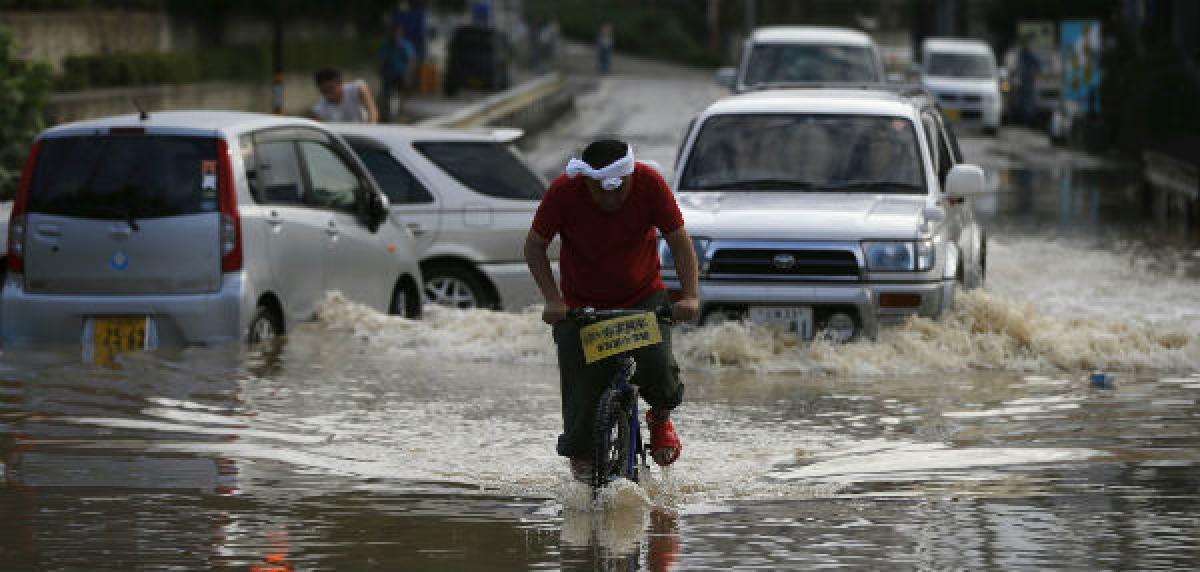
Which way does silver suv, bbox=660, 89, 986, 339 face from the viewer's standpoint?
toward the camera

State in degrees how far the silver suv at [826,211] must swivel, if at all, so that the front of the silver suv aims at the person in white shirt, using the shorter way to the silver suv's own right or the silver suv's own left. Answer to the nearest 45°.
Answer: approximately 135° to the silver suv's own right

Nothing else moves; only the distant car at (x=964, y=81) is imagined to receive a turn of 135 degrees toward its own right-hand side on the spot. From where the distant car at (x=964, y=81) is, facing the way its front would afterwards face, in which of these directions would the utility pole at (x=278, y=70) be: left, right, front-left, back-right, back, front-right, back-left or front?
left

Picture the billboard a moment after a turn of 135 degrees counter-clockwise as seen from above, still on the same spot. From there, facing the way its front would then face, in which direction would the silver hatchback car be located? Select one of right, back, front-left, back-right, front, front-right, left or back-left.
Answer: back-right

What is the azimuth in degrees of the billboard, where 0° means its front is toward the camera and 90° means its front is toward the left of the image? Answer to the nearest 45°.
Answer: approximately 0°

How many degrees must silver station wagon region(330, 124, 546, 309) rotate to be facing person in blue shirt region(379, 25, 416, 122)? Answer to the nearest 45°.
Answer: approximately 90° to its right

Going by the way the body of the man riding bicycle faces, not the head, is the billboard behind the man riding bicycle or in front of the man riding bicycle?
behind

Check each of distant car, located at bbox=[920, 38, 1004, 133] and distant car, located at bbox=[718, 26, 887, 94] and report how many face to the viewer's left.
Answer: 0

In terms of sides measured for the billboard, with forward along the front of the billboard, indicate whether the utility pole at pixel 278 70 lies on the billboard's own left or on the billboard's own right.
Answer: on the billboard's own right

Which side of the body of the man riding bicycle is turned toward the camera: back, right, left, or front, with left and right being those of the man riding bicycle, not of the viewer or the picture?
front

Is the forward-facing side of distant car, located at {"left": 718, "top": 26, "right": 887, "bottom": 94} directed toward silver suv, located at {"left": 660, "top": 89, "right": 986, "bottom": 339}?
yes

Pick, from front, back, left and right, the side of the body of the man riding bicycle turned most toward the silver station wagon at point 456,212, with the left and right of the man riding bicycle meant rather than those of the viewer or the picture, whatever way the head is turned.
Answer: back

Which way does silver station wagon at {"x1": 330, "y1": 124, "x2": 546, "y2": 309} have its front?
to the viewer's left
